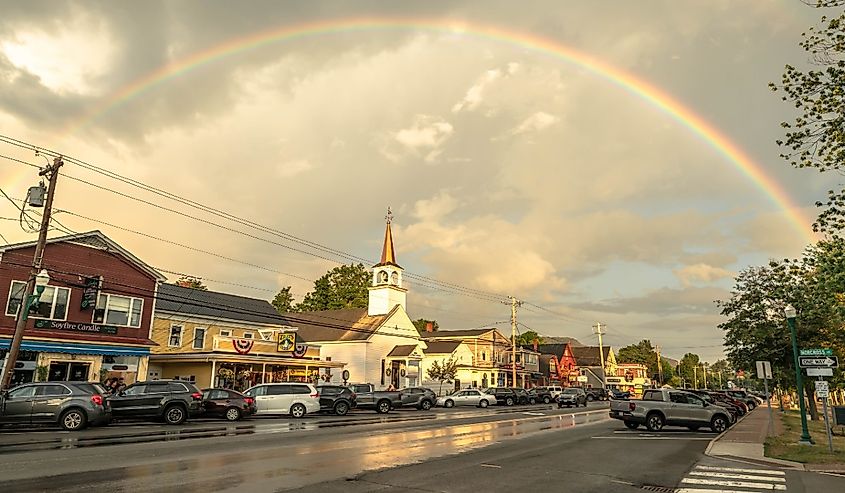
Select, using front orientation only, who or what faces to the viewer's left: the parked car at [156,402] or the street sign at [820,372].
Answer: the parked car

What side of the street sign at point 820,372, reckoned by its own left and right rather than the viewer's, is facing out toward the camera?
front

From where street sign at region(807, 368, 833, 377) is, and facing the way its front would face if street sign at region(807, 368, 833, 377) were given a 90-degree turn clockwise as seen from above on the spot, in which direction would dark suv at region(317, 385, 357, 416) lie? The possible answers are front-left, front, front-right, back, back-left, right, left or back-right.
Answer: front

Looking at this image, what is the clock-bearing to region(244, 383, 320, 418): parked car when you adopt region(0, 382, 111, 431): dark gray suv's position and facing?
The parked car is roughly at 5 o'clock from the dark gray suv.

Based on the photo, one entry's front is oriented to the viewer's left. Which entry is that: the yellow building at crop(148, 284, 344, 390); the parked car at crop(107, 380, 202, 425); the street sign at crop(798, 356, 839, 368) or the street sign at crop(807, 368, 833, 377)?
the parked car

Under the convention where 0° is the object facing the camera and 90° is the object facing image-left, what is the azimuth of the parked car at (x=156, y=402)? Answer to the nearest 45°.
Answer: approximately 90°

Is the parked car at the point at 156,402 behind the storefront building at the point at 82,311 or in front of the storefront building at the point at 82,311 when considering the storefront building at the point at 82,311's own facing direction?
in front

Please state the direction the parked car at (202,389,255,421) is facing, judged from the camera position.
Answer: facing away from the viewer and to the left of the viewer

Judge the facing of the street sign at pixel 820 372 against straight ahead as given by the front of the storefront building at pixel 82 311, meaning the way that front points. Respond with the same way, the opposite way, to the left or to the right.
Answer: to the right

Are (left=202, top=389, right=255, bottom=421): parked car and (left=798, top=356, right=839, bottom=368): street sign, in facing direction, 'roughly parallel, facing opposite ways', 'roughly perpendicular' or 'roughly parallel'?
roughly perpendicular

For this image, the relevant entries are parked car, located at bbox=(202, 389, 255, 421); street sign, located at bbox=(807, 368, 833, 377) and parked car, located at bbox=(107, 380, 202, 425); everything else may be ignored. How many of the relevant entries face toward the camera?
1

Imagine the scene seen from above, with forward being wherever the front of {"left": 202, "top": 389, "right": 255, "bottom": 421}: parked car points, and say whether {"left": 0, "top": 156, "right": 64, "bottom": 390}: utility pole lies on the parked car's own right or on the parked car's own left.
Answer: on the parked car's own left

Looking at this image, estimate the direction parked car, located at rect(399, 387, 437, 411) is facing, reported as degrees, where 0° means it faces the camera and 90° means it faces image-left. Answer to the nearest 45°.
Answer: approximately 135°

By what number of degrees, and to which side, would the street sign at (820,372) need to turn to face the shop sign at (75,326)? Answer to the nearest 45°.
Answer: approximately 90° to its right
